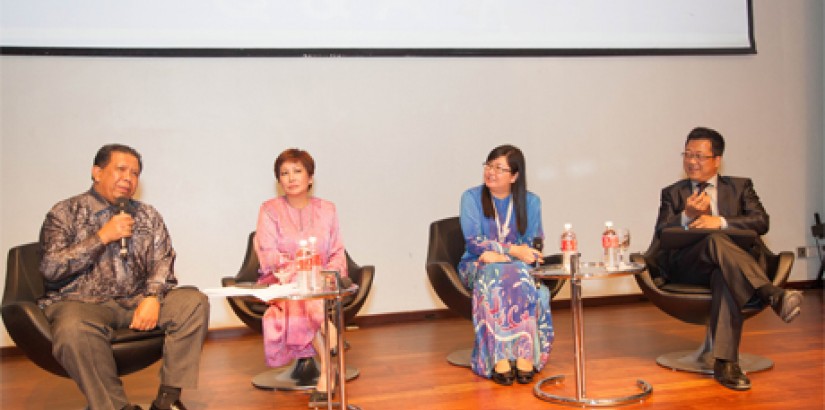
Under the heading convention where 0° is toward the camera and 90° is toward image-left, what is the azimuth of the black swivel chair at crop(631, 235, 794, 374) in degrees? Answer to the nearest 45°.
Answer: approximately 0°

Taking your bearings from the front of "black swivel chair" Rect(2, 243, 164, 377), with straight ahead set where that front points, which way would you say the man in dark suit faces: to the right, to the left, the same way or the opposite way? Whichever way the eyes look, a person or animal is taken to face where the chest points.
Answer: to the right

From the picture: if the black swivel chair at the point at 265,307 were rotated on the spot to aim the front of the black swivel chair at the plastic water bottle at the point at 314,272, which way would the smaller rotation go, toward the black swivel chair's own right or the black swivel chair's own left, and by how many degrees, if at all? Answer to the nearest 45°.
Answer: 0° — it already faces it

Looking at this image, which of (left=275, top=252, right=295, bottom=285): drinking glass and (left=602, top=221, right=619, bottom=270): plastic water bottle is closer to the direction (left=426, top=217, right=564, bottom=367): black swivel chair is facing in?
the plastic water bottle

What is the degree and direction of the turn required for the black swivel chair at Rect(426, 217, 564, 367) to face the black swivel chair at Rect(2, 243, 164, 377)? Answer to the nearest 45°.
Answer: approximately 90° to its right

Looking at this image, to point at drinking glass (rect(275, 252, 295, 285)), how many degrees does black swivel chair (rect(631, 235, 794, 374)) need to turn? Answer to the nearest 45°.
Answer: approximately 45° to its right

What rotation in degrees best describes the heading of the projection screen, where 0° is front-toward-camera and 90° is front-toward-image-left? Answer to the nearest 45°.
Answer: approximately 0°
